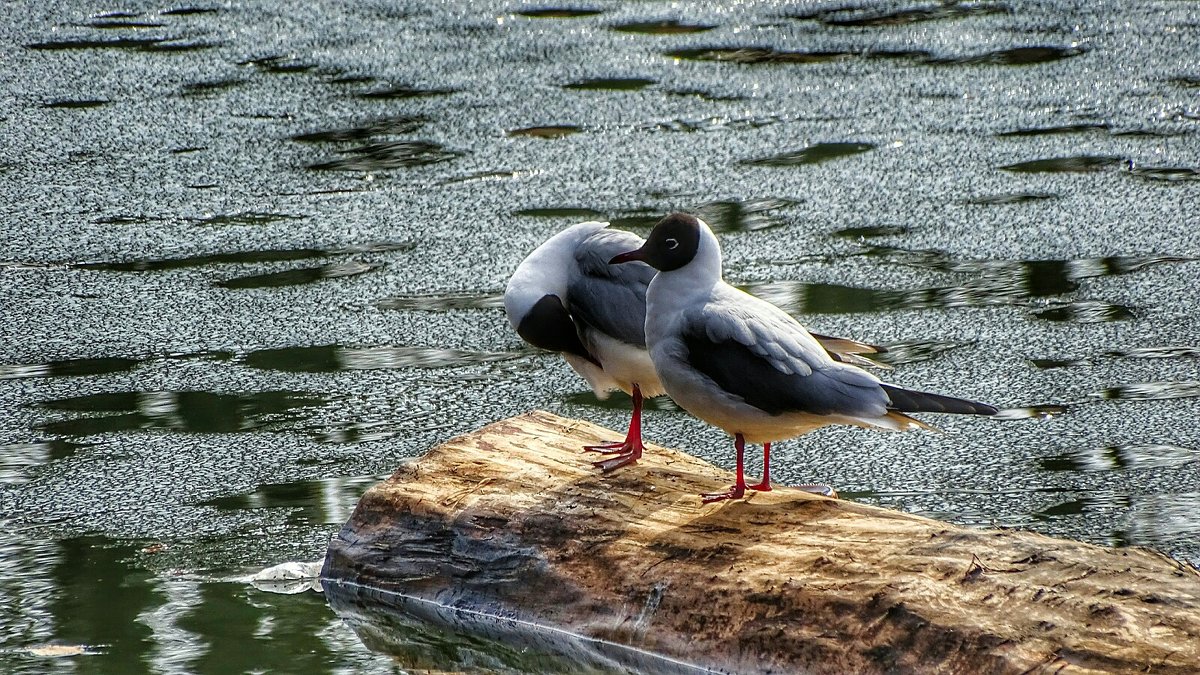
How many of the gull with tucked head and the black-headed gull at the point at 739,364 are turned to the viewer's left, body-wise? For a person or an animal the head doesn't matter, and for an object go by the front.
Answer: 2

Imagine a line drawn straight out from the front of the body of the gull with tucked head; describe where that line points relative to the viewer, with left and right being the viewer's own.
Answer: facing to the left of the viewer

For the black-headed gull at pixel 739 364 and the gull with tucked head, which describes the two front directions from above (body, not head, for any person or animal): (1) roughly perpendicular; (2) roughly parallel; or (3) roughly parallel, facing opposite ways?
roughly parallel

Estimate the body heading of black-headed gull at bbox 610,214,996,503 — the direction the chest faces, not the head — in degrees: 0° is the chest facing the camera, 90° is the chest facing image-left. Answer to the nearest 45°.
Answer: approximately 90°

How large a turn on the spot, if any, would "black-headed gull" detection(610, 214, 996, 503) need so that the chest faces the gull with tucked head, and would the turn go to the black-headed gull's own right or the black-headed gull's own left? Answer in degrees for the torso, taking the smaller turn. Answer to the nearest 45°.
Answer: approximately 45° to the black-headed gull's own right

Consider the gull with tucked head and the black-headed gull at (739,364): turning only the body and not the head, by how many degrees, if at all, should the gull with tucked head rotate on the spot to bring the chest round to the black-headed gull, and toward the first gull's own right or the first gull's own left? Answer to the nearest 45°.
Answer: approximately 135° to the first gull's own left
